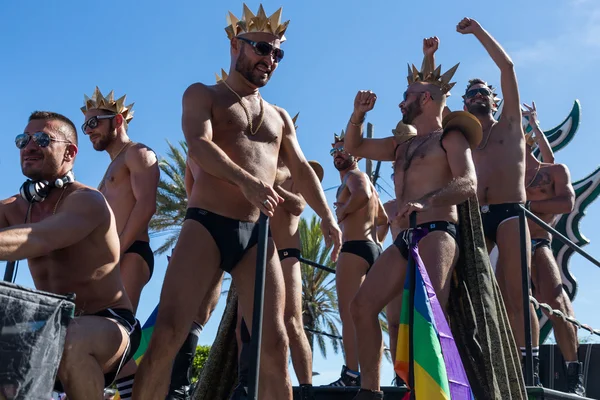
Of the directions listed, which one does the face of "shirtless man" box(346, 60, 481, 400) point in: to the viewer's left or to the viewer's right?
to the viewer's left

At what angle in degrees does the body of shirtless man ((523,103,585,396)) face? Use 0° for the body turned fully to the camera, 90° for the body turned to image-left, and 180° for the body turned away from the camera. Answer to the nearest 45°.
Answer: approximately 45°

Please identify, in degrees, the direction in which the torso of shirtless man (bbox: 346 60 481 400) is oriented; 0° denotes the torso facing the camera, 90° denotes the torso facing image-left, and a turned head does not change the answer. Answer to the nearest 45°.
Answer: approximately 45°

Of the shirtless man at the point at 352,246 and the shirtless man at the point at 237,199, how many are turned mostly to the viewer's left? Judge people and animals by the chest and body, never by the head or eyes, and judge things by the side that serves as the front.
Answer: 1

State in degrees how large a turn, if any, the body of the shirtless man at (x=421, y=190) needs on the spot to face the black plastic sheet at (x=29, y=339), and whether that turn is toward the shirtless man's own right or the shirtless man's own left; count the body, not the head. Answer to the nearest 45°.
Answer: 0° — they already face it

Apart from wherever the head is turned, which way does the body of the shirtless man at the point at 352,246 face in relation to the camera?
to the viewer's left
